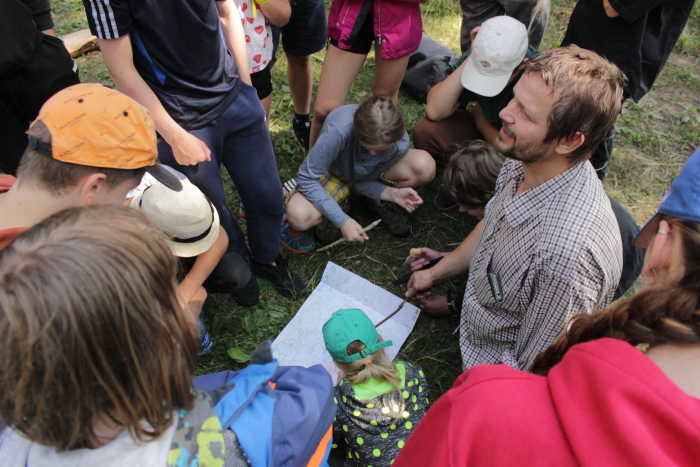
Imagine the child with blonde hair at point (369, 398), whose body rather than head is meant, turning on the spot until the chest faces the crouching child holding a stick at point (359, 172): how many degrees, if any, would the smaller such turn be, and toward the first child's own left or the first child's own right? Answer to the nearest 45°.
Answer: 0° — they already face them

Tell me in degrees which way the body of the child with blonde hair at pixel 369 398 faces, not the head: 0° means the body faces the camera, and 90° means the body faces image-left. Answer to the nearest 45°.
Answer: approximately 180°

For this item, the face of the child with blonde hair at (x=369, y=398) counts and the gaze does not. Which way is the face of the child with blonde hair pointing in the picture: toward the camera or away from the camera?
away from the camera

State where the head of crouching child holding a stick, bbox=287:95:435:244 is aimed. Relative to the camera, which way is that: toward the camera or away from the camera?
toward the camera
